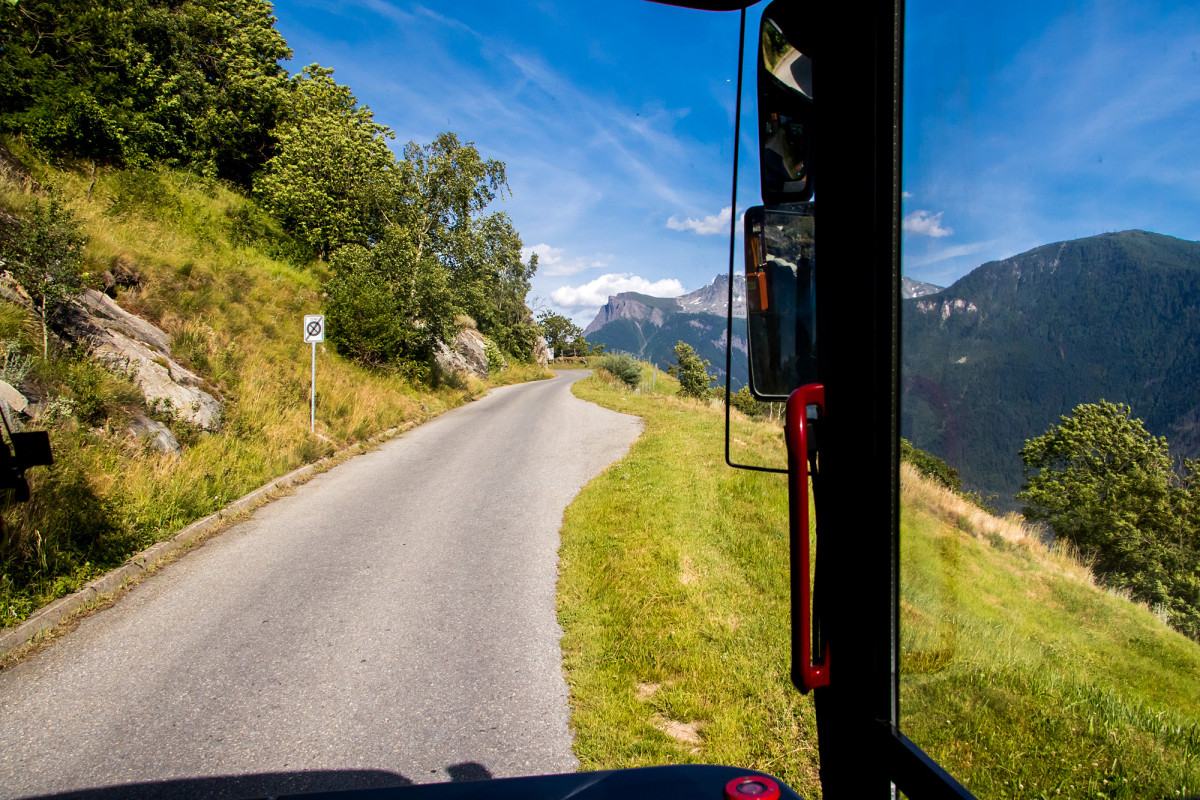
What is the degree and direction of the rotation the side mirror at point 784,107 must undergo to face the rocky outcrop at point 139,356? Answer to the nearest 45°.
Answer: approximately 135° to its right

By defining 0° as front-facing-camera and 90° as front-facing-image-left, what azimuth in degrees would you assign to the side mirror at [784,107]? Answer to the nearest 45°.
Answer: approximately 0°

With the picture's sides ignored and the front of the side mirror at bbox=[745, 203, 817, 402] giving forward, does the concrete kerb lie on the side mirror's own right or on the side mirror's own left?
on the side mirror's own right

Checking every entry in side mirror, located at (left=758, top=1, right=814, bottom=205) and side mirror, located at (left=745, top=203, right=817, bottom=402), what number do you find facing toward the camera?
2

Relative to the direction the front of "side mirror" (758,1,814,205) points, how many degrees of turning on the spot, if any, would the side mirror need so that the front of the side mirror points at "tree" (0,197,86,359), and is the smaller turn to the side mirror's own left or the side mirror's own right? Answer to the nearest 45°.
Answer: approximately 135° to the side mirror's own right

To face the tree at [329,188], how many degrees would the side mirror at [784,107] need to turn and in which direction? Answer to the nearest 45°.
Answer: approximately 135° to its right

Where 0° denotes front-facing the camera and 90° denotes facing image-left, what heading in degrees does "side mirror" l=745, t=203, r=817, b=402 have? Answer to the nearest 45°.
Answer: approximately 0°
